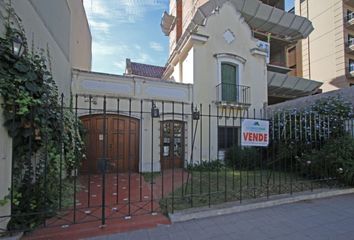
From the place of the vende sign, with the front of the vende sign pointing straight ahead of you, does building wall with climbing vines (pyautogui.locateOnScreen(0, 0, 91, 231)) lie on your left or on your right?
on your right

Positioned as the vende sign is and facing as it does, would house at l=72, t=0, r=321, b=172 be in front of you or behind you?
behind

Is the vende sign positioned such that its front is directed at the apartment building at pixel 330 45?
no

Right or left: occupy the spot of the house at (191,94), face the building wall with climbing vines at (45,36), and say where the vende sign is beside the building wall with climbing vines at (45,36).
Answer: left

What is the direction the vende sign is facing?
toward the camera

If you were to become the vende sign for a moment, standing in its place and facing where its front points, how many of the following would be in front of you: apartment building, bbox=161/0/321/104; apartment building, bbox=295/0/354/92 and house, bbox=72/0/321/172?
0

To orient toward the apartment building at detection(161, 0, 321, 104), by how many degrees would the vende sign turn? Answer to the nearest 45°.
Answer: approximately 180°

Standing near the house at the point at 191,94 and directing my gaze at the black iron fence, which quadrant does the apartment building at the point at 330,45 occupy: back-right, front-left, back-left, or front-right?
back-left

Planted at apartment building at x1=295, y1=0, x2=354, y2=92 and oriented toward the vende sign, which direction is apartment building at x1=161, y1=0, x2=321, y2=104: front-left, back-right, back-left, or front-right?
front-right

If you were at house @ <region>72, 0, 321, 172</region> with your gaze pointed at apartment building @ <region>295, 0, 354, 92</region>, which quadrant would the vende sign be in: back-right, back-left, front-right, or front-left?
back-right
